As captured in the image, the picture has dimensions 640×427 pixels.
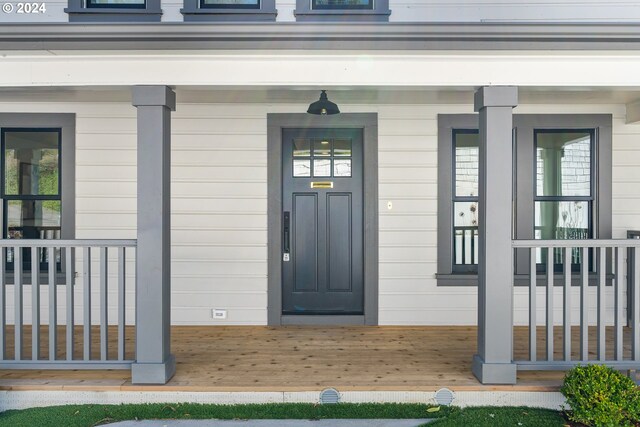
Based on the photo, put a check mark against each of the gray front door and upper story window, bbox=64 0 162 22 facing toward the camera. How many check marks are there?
2

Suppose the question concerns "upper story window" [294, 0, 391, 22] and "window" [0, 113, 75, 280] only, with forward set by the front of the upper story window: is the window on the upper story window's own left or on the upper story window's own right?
on the upper story window's own right

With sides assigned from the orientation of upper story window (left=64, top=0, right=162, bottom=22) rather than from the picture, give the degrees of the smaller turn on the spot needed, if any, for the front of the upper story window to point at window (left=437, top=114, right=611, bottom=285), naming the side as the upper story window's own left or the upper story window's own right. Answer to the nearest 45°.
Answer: approximately 90° to the upper story window's own left

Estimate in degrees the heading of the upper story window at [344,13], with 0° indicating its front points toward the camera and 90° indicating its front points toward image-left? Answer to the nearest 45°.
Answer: approximately 0°

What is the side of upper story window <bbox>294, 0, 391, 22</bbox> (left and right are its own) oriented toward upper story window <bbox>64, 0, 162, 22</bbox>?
right

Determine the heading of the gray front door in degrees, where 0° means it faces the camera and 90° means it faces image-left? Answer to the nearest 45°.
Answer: approximately 0°

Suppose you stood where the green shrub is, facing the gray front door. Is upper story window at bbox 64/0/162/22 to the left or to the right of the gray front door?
left
